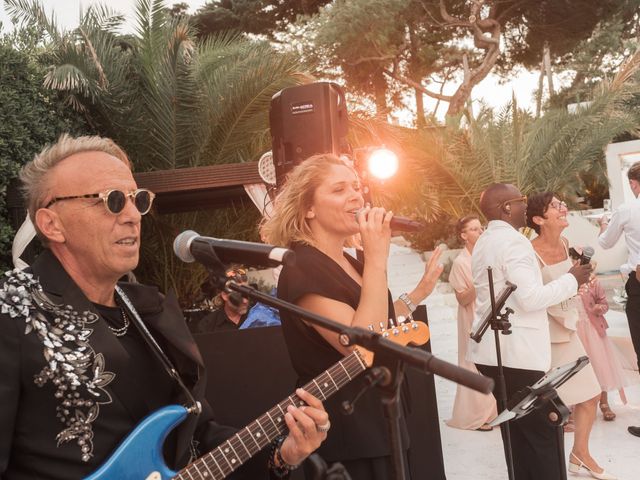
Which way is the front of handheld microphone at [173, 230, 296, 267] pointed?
to the viewer's left

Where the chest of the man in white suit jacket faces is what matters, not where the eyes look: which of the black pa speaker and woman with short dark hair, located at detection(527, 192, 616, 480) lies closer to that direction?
the woman with short dark hair

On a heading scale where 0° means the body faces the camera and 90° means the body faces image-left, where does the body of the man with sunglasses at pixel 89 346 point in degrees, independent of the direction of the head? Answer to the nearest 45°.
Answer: approximately 315°

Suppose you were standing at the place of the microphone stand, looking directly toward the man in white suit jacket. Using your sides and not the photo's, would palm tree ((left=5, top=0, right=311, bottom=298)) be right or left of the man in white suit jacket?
left

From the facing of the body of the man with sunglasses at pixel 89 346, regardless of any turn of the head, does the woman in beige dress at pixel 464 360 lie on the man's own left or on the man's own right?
on the man's own left

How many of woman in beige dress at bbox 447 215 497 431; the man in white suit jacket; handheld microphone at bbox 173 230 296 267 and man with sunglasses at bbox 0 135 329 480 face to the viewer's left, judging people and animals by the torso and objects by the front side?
1

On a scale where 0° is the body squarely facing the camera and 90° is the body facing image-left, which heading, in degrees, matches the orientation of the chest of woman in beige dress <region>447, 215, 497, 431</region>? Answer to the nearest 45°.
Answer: approximately 315°

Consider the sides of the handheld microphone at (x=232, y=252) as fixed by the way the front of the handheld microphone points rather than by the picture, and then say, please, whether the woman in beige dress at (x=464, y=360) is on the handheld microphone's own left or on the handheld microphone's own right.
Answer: on the handheld microphone's own right

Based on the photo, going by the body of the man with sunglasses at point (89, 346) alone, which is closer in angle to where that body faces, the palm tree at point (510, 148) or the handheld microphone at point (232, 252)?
the handheld microphone

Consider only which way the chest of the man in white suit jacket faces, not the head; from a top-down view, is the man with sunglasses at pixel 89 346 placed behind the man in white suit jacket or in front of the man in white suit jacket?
behind

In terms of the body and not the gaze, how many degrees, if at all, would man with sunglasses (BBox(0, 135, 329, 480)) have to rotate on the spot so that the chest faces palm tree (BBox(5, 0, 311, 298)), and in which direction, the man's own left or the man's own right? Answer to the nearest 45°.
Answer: approximately 135° to the man's own left

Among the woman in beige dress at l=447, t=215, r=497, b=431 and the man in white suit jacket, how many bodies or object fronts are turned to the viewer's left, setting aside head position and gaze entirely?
0

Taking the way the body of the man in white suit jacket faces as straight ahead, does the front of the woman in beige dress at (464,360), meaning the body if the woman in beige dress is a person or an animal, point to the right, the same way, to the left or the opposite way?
to the right

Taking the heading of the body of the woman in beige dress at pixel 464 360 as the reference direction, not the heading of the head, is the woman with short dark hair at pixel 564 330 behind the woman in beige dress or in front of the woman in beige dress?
in front

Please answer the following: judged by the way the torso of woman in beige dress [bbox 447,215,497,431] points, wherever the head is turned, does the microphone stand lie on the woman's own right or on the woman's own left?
on the woman's own right

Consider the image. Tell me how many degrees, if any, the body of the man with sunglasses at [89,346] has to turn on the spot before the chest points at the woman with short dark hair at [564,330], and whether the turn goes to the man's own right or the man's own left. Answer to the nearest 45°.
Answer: approximately 90° to the man's own left

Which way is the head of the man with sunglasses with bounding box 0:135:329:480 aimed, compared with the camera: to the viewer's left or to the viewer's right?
to the viewer's right
